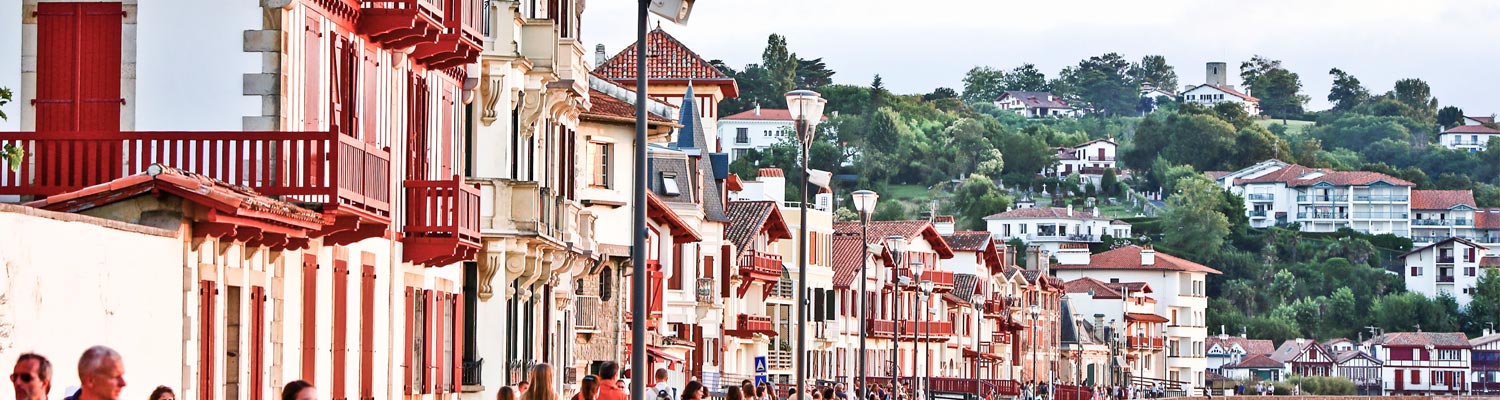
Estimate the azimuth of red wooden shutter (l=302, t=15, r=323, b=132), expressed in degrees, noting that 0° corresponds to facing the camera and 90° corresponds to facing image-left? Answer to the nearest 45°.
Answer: approximately 315°

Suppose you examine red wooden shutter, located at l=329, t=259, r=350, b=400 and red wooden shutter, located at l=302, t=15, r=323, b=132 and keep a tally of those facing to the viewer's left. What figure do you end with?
0

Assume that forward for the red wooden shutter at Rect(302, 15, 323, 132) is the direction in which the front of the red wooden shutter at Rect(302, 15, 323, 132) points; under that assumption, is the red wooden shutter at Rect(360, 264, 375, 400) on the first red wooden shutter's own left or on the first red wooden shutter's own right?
on the first red wooden shutter's own left

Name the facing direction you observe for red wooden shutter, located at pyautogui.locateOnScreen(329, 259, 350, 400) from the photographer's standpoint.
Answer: facing the viewer and to the right of the viewer

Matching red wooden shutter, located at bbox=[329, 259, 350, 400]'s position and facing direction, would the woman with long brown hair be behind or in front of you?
in front

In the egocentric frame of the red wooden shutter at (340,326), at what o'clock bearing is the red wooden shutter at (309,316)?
the red wooden shutter at (309,316) is roughly at 2 o'clock from the red wooden shutter at (340,326).
